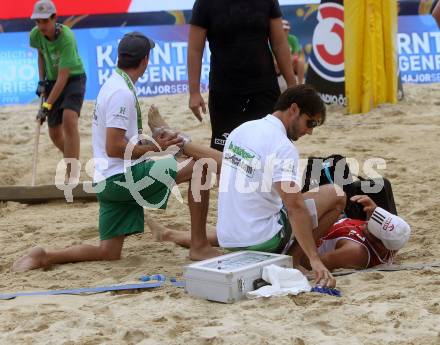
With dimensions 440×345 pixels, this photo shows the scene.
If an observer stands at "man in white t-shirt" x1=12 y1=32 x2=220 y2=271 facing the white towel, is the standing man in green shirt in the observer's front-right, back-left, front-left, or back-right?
back-left

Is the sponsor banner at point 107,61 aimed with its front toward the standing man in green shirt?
yes

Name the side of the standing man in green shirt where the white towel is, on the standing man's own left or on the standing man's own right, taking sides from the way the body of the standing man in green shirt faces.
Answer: on the standing man's own left

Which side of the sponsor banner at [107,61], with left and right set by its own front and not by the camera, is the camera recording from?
front

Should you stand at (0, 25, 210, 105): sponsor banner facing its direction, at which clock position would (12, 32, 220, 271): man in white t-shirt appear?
The man in white t-shirt is roughly at 12 o'clock from the sponsor banner.

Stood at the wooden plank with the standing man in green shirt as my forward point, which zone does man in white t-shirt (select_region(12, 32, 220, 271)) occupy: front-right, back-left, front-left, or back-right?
back-right

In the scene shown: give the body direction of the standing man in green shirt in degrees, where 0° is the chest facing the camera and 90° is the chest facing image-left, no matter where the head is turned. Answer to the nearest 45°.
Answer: approximately 45°

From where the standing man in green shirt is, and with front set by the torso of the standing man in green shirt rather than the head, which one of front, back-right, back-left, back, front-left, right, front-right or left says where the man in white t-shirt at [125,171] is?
front-left

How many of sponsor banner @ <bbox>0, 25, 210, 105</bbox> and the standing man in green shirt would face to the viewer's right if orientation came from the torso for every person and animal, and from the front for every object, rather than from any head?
0

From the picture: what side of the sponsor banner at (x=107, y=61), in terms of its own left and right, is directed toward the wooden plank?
front

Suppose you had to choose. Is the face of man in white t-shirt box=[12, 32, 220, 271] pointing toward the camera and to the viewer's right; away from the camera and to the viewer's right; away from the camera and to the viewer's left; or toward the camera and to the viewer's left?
away from the camera and to the viewer's right

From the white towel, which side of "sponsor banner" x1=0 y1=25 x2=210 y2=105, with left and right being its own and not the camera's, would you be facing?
front
